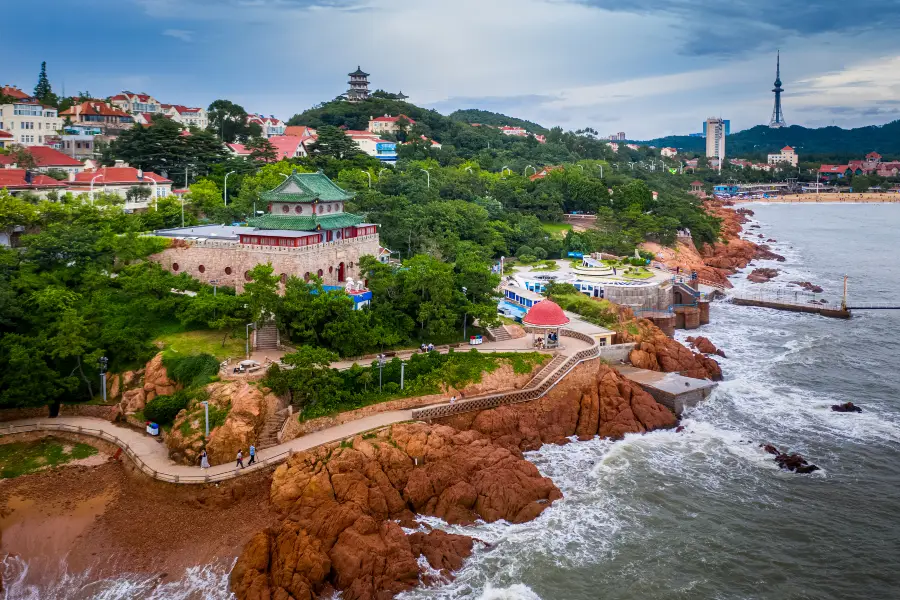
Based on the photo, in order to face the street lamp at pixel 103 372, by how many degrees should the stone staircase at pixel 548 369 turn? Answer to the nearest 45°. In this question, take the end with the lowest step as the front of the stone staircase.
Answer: approximately 45° to its right

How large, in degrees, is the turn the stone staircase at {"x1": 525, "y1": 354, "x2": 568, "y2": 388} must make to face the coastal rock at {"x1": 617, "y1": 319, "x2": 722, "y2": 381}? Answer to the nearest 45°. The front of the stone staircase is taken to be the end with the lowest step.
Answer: approximately 180°

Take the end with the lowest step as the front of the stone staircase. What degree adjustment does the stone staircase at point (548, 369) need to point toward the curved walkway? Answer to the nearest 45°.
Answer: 0° — it already faces it

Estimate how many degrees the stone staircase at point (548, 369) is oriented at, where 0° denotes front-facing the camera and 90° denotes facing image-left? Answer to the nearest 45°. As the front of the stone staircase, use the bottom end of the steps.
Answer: approximately 45°

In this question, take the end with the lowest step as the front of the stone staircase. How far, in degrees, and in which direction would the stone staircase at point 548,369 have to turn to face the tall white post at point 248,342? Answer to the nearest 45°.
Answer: approximately 45° to its right
